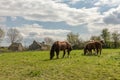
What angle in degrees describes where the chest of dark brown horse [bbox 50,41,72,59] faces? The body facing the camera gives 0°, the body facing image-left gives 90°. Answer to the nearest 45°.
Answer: approximately 90°
